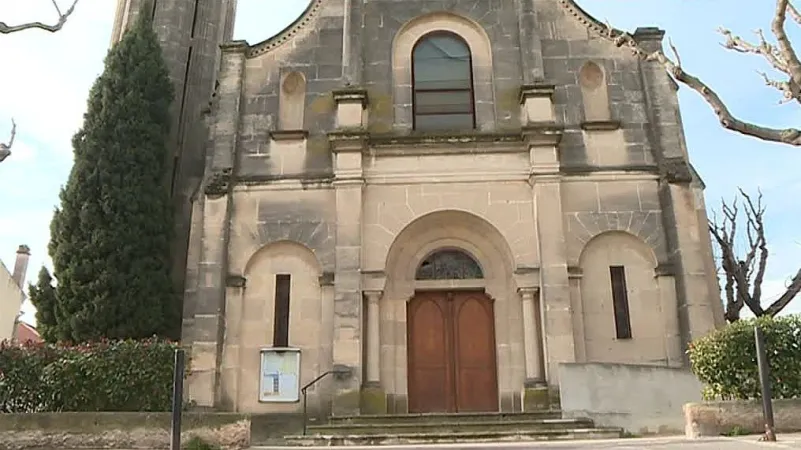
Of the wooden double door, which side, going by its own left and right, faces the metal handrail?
right

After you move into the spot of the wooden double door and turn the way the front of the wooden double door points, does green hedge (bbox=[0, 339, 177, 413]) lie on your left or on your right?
on your right

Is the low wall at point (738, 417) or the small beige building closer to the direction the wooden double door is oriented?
the low wall

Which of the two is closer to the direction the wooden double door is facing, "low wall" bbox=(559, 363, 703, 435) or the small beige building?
the low wall

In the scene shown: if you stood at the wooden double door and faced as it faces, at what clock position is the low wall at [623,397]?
The low wall is roughly at 10 o'clock from the wooden double door.

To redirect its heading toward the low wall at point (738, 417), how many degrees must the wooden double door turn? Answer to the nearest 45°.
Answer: approximately 45° to its left

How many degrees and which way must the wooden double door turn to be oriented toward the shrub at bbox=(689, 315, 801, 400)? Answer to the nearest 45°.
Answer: approximately 45° to its left

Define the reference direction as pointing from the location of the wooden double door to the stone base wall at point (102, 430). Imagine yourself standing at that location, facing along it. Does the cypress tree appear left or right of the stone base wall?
right

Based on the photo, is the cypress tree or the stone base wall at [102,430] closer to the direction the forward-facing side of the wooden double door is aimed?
the stone base wall

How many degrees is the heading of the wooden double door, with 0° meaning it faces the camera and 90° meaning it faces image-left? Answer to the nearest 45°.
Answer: approximately 0°
